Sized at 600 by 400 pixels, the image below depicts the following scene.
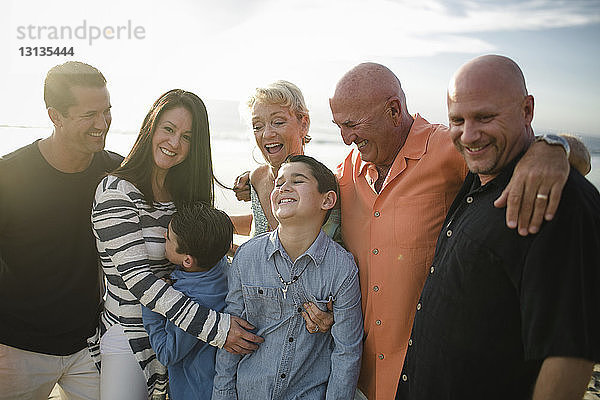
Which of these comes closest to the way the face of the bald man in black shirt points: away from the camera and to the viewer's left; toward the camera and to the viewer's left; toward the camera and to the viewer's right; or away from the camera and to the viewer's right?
toward the camera and to the viewer's left

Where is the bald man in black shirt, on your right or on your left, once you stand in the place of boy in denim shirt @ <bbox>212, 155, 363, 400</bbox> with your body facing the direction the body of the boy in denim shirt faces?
on your left

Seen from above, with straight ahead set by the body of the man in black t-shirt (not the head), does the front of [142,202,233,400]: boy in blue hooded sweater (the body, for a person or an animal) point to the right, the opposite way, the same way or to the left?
the opposite way

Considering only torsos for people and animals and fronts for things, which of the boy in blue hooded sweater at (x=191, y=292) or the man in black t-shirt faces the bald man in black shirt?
the man in black t-shirt

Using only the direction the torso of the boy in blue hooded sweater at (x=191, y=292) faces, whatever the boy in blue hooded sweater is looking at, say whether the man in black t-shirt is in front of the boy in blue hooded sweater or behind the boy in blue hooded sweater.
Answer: in front

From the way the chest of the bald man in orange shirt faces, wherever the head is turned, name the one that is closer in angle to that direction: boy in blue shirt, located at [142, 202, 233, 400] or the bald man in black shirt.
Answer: the boy in blue shirt

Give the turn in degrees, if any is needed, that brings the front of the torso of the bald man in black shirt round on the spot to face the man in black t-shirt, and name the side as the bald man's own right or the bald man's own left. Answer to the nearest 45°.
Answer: approximately 45° to the bald man's own right

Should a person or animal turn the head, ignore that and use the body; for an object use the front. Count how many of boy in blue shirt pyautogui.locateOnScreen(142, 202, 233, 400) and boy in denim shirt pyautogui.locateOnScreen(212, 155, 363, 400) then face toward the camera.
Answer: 1

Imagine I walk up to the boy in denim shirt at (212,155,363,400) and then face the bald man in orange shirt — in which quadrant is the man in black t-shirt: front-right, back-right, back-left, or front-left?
back-left

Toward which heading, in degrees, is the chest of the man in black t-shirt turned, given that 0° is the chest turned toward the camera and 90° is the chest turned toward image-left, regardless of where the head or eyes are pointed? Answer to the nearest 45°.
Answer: approximately 315°

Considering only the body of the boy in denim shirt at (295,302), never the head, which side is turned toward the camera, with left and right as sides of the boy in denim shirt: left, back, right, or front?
front

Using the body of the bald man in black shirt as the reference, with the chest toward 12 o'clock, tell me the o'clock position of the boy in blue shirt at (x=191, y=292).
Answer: The boy in blue shirt is roughly at 2 o'clock from the bald man in black shirt.

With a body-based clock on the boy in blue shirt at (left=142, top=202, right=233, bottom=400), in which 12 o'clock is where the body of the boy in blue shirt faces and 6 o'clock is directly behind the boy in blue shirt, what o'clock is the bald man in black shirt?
The bald man in black shirt is roughly at 6 o'clock from the boy in blue shirt.

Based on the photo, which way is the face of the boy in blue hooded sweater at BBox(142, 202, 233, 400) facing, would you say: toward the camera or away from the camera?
away from the camera

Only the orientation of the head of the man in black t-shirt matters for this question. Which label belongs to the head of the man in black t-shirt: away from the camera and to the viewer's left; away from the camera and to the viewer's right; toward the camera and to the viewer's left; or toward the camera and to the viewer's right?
toward the camera and to the viewer's right

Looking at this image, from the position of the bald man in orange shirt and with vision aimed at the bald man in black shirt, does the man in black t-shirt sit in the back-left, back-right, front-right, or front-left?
back-right

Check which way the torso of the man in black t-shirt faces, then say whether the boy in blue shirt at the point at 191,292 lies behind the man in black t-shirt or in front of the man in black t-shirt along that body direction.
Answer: in front

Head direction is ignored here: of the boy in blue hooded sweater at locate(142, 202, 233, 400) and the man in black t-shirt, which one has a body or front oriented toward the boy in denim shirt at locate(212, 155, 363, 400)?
the man in black t-shirt
